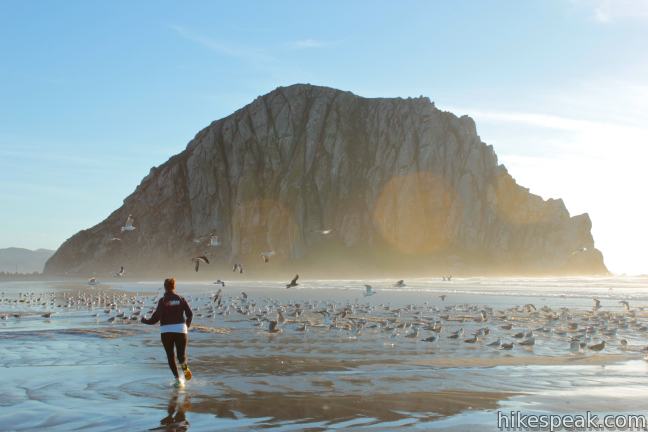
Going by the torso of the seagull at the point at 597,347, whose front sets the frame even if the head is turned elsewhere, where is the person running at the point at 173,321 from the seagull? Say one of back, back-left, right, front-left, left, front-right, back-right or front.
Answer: back-right

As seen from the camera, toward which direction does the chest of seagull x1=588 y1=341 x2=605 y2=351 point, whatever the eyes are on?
to the viewer's right
